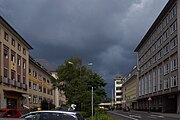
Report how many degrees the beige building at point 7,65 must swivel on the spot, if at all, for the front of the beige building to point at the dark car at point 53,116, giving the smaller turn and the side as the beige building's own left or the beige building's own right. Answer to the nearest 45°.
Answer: approximately 45° to the beige building's own right

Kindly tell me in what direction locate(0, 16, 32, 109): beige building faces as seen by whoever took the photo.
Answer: facing the viewer and to the right of the viewer
